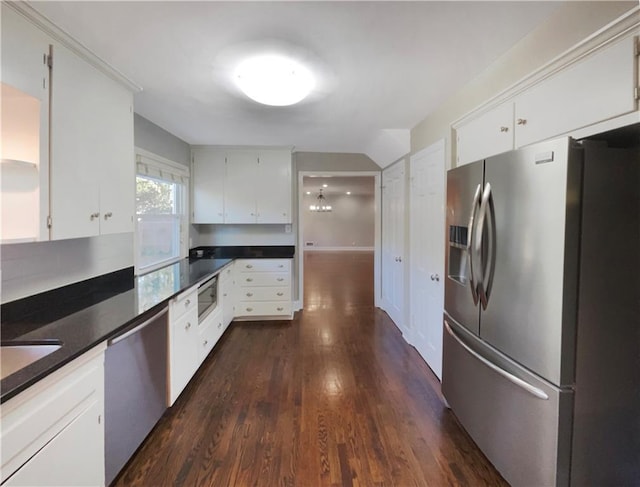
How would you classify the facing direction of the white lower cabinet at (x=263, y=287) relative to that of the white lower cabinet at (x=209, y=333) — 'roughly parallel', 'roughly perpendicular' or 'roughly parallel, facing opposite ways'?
roughly perpendicular

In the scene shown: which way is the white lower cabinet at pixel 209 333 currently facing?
to the viewer's right

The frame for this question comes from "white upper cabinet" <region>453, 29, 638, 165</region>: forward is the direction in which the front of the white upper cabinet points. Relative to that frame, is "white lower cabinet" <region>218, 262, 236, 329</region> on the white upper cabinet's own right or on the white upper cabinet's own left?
on the white upper cabinet's own right

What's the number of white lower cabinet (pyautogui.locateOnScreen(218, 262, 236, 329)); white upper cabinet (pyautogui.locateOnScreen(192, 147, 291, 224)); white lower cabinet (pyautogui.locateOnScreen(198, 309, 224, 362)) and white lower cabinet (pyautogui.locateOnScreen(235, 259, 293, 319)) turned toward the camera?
2

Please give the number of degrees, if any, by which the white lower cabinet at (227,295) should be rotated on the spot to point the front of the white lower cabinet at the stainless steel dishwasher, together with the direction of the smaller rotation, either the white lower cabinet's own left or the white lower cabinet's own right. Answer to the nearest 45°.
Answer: approximately 90° to the white lower cabinet's own right

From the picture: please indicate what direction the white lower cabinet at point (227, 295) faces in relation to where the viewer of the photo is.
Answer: facing to the right of the viewer

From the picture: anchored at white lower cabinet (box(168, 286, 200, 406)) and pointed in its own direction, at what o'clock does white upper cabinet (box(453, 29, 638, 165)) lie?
The white upper cabinet is roughly at 12 o'clock from the white lower cabinet.

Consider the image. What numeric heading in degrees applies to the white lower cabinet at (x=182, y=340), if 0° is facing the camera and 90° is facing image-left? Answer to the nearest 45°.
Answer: approximately 315°

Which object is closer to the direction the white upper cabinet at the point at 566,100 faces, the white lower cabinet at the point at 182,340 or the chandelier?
the white lower cabinet

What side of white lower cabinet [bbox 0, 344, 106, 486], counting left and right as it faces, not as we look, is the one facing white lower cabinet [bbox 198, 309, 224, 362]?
left
